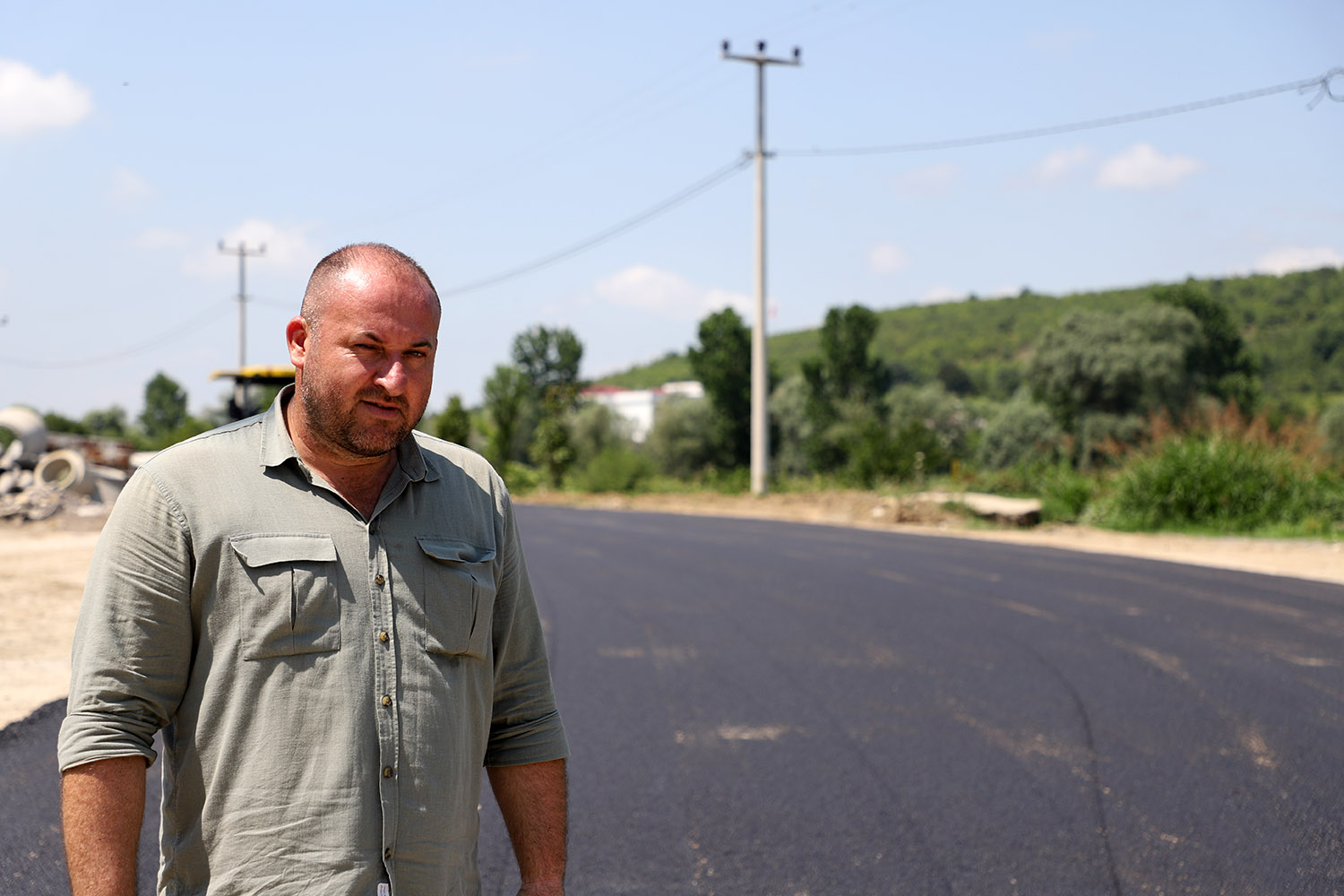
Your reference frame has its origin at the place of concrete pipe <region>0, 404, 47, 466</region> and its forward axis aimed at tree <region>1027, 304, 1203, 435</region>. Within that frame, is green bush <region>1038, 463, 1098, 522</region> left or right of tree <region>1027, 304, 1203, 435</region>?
right

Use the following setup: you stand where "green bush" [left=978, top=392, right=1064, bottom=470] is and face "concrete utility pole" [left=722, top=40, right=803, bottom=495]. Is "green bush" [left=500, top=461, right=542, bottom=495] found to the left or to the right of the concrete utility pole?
right

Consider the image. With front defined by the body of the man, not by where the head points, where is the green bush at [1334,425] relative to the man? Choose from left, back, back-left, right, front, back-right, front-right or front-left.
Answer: left

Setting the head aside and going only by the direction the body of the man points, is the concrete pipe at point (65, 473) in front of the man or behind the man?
behind

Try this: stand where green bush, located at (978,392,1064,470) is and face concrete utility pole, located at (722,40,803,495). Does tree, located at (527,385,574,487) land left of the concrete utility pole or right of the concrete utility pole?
right

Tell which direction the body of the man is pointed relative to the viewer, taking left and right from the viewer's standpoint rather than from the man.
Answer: facing the viewer and to the right of the viewer

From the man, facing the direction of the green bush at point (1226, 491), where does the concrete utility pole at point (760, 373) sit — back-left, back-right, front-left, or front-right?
front-left

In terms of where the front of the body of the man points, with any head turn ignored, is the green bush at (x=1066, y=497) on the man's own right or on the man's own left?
on the man's own left

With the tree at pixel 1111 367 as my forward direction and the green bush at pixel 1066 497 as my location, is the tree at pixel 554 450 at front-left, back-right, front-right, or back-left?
front-left

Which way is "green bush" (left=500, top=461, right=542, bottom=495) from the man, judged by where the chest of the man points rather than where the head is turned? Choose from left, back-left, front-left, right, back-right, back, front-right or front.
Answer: back-left

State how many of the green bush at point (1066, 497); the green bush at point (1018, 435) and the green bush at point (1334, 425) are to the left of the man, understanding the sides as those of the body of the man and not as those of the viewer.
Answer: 3
